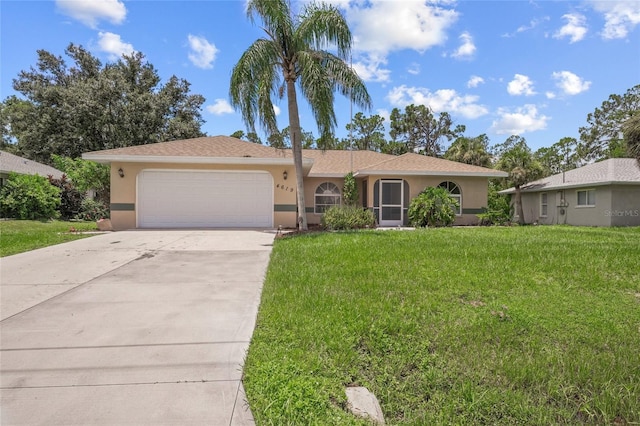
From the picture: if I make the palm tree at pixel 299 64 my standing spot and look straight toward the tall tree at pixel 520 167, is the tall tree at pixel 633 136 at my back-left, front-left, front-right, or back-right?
front-right

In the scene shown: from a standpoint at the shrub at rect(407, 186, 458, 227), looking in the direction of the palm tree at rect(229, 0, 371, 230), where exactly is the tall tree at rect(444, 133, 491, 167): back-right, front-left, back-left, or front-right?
back-right

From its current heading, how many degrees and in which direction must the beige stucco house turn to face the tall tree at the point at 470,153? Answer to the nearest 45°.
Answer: approximately 135° to its left

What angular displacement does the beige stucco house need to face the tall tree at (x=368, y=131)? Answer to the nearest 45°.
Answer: approximately 135° to its left

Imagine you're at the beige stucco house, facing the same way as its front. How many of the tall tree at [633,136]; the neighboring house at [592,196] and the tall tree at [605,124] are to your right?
0

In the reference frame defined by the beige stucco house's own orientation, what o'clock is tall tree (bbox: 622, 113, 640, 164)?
The tall tree is roughly at 9 o'clock from the beige stucco house.

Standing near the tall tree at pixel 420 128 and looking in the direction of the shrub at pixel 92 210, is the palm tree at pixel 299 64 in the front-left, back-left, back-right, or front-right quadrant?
front-left

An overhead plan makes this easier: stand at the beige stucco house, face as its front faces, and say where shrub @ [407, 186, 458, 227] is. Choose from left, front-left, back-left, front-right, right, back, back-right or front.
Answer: left

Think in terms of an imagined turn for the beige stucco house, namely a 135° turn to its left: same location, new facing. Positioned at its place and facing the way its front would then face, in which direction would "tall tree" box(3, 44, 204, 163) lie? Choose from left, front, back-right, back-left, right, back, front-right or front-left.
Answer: left

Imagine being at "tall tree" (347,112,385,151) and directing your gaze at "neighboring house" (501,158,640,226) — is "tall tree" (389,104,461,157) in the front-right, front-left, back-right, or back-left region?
front-left

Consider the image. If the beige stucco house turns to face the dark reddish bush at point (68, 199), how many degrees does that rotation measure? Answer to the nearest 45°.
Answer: approximately 135° to its right

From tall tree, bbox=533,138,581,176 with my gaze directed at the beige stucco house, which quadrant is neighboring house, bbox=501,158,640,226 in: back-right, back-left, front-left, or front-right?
front-left

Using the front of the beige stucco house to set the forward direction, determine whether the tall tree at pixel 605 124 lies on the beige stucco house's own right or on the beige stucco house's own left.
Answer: on the beige stucco house's own left

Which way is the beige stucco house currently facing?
toward the camera

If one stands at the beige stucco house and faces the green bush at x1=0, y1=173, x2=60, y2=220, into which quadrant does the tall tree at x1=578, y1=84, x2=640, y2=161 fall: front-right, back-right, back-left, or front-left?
back-right

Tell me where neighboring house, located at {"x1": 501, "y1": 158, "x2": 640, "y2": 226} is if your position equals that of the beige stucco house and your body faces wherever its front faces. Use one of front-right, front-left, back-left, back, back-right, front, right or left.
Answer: left
